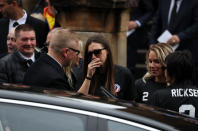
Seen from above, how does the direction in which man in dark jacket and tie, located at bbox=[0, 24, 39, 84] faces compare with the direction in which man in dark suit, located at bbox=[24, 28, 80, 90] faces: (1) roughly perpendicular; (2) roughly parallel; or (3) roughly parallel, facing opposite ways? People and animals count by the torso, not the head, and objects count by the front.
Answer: roughly perpendicular

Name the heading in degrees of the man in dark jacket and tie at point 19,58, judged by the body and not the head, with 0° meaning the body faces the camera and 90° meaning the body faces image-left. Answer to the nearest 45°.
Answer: approximately 315°

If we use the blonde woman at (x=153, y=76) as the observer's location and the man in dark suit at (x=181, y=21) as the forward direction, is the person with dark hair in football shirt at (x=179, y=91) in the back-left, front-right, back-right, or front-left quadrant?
back-right

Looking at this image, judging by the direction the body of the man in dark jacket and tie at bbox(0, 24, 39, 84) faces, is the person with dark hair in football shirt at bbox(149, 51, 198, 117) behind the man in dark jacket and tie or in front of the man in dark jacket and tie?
in front

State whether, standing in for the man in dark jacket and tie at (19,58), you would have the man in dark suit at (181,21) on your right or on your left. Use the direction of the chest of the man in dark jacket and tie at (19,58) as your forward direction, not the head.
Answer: on your left

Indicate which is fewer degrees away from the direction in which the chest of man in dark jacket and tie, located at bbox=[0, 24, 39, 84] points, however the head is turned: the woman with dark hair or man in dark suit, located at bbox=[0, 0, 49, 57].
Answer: the woman with dark hair

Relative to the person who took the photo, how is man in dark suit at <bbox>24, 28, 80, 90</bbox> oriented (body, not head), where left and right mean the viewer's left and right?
facing away from the viewer and to the right of the viewer

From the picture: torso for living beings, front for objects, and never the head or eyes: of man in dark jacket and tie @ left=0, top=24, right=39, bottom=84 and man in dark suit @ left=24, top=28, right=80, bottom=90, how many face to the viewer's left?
0

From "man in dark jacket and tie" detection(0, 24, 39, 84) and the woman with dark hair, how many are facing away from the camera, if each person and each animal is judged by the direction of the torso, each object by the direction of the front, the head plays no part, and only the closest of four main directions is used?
0

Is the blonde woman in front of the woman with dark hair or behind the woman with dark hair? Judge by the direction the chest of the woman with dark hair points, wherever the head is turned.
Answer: behind

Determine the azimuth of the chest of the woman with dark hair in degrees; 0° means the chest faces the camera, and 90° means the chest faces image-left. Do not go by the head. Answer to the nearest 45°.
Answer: approximately 45°
